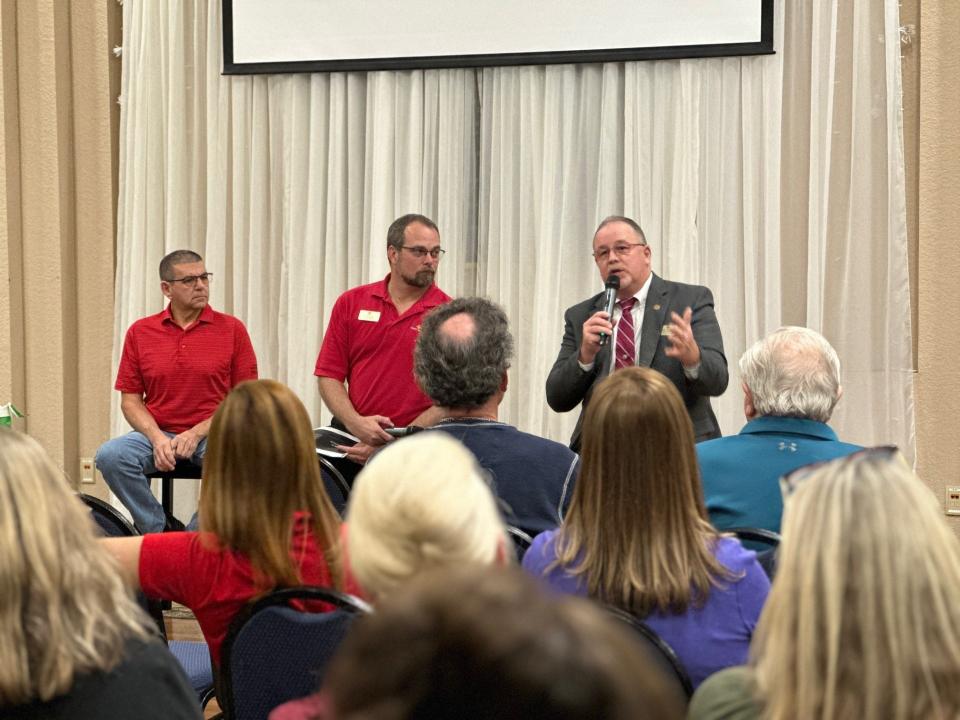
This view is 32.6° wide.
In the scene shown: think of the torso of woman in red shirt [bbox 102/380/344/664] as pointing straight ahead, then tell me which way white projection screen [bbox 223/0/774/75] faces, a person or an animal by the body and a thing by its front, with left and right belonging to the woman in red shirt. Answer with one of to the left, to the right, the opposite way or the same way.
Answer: the opposite way

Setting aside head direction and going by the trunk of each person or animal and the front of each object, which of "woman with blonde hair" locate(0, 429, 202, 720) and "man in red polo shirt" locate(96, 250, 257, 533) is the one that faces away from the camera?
the woman with blonde hair

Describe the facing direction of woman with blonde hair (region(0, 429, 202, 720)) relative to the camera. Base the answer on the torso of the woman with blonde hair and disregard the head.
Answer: away from the camera

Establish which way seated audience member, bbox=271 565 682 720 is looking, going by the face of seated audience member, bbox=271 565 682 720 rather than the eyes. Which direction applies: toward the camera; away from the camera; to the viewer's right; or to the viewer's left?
away from the camera

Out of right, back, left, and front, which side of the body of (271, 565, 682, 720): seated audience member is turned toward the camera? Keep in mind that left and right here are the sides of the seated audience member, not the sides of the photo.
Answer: back

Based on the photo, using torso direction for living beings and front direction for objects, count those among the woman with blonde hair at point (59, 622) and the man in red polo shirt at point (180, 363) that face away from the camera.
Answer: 1

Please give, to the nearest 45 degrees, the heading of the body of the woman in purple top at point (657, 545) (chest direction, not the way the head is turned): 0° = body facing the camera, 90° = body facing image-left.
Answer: approximately 180°

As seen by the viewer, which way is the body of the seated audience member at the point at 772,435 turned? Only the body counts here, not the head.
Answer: away from the camera

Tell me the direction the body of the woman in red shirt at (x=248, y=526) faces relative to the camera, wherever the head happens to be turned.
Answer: away from the camera

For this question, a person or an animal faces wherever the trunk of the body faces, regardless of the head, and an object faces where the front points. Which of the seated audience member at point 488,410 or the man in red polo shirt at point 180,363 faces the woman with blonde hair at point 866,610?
the man in red polo shirt

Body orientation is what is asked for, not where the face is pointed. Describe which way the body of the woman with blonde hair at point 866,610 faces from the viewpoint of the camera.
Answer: away from the camera

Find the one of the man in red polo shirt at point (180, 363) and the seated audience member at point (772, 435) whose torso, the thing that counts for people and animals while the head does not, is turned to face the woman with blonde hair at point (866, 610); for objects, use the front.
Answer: the man in red polo shirt

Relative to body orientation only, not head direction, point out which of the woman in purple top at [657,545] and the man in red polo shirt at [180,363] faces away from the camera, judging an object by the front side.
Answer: the woman in purple top

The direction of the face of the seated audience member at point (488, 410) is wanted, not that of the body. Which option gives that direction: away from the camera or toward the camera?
away from the camera
